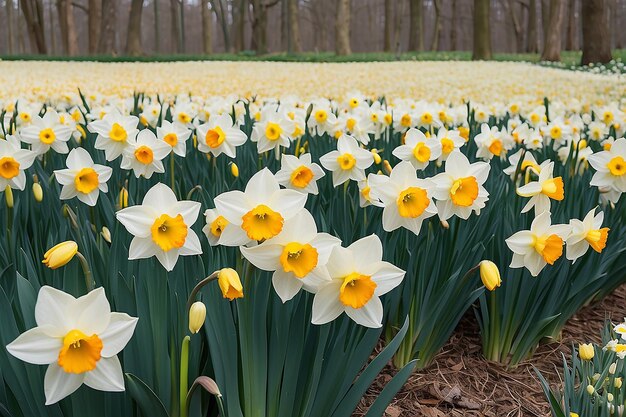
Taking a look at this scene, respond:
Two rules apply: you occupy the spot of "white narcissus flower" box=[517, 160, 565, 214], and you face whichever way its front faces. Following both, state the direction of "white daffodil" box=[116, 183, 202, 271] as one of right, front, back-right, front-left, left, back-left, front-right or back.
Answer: back-right

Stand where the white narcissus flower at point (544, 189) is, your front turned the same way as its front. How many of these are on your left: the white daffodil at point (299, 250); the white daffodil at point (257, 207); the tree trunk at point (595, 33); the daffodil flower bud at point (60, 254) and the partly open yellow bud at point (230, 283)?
1

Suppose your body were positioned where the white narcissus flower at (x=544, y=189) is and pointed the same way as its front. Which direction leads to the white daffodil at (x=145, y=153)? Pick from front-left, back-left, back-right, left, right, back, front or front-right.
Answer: back

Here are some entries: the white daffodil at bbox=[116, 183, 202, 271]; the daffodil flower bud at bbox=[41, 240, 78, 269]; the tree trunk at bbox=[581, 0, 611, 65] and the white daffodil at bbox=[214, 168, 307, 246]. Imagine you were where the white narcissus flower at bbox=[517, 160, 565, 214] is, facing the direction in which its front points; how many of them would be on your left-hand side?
1

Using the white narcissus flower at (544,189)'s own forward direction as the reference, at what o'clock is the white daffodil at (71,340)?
The white daffodil is roughly at 4 o'clock from the white narcissus flower.

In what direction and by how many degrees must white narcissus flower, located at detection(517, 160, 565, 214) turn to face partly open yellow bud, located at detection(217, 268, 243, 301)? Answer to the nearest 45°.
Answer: approximately 135° to its right

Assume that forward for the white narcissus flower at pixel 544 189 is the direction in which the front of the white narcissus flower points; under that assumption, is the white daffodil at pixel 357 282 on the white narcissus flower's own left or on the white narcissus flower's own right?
on the white narcissus flower's own right

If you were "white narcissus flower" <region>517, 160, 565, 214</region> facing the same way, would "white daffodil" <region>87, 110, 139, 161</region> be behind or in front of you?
behind

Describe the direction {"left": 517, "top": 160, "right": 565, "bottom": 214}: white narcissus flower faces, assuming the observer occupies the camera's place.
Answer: facing to the right of the viewer

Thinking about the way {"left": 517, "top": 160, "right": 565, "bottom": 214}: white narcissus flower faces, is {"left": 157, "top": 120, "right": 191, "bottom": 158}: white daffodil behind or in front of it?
behind
